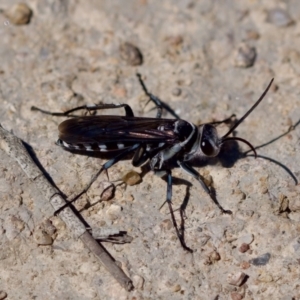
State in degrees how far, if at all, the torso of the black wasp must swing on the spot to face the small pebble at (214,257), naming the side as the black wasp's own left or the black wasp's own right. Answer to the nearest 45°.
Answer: approximately 45° to the black wasp's own right

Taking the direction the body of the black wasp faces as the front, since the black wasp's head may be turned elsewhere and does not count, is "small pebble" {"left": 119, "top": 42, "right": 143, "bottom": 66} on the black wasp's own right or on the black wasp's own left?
on the black wasp's own left

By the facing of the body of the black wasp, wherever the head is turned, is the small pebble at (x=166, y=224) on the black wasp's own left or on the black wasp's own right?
on the black wasp's own right

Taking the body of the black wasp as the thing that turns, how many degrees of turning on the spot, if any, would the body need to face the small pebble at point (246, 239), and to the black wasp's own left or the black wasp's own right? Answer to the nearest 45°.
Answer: approximately 45° to the black wasp's own right

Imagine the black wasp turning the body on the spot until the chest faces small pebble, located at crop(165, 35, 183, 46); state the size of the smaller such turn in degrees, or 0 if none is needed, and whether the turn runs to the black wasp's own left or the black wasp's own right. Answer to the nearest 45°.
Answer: approximately 90° to the black wasp's own left

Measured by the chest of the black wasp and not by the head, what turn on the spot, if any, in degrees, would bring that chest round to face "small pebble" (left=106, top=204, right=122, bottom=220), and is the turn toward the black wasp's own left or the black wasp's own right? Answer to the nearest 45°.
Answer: approximately 90° to the black wasp's own right

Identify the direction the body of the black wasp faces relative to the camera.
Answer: to the viewer's right

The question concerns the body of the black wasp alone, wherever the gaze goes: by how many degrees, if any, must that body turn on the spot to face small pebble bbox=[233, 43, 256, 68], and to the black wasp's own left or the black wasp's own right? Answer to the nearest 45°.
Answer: approximately 90° to the black wasp's own left

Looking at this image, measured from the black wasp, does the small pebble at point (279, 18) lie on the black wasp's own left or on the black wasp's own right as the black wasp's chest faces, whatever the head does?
on the black wasp's own left
